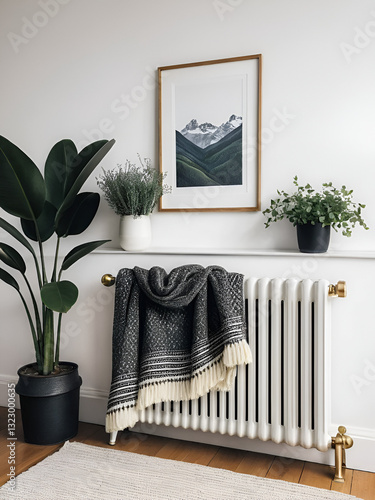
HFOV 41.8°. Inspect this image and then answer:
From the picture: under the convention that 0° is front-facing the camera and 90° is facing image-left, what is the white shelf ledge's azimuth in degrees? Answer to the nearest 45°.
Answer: approximately 0°

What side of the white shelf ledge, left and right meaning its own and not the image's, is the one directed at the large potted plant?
right

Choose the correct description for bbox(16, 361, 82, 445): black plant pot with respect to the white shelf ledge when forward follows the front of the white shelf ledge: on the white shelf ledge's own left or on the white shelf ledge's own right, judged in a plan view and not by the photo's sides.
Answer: on the white shelf ledge's own right

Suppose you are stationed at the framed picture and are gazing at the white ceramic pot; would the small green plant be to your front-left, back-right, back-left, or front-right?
back-left
